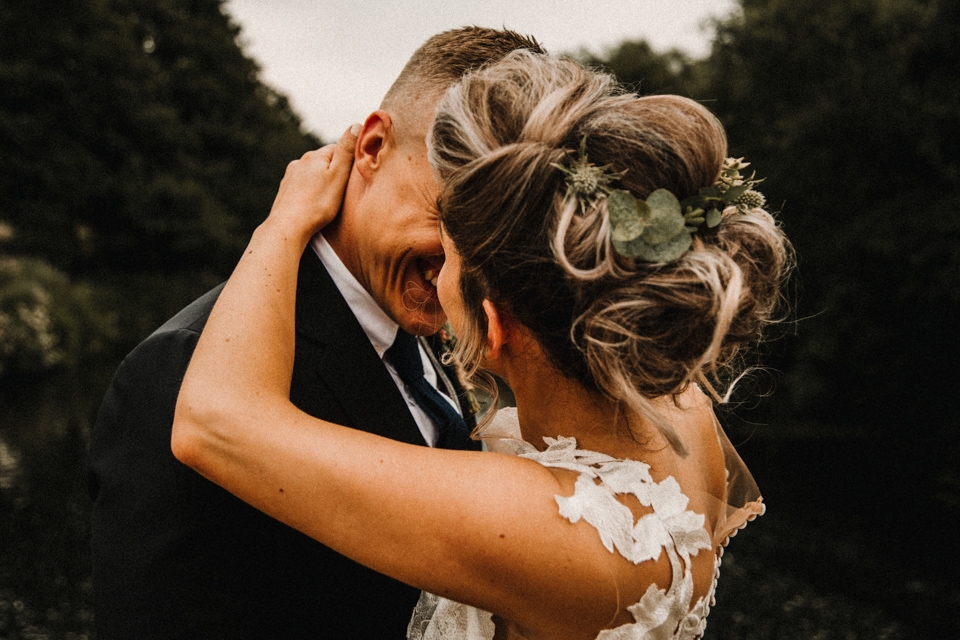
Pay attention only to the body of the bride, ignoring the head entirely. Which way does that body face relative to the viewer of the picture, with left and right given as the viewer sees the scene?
facing away from the viewer and to the left of the viewer

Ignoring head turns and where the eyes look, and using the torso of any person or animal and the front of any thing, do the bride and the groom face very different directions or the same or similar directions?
very different directions

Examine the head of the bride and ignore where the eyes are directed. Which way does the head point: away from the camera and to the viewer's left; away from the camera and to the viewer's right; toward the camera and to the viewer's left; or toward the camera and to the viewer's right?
away from the camera and to the viewer's left

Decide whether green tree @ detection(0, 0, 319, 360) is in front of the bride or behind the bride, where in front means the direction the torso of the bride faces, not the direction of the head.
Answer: in front

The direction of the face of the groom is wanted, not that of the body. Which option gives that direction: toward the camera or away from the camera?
toward the camera

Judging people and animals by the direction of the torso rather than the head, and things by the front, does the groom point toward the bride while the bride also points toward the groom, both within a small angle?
yes

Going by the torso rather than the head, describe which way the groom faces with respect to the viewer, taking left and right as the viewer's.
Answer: facing the viewer and to the right of the viewer
